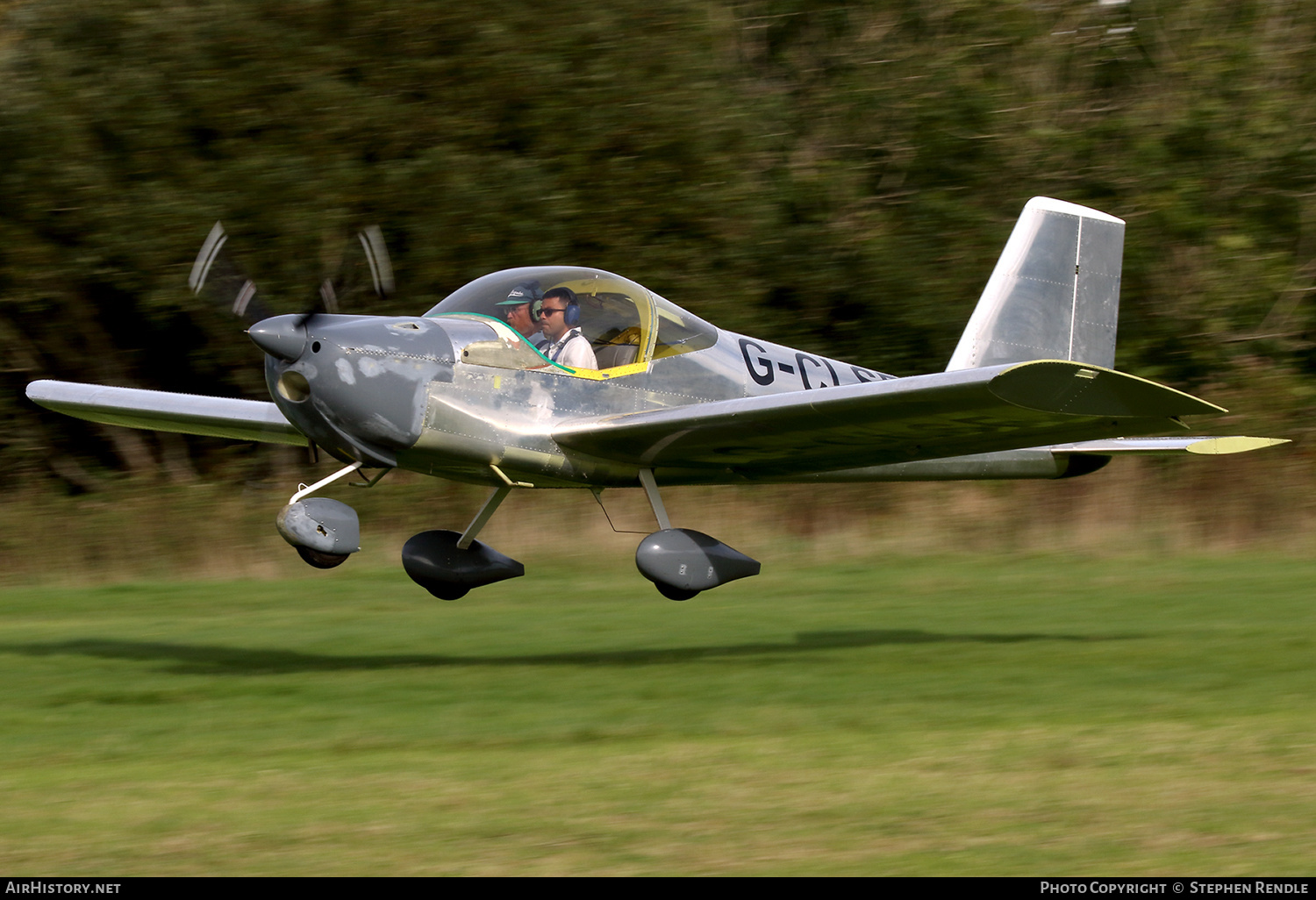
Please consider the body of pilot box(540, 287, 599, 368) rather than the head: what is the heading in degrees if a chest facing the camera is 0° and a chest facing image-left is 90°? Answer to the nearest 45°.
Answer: approximately 45°

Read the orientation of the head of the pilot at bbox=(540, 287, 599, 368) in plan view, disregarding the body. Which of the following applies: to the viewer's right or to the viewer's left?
to the viewer's left

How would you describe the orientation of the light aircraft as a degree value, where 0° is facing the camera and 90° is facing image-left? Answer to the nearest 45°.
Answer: approximately 45°
